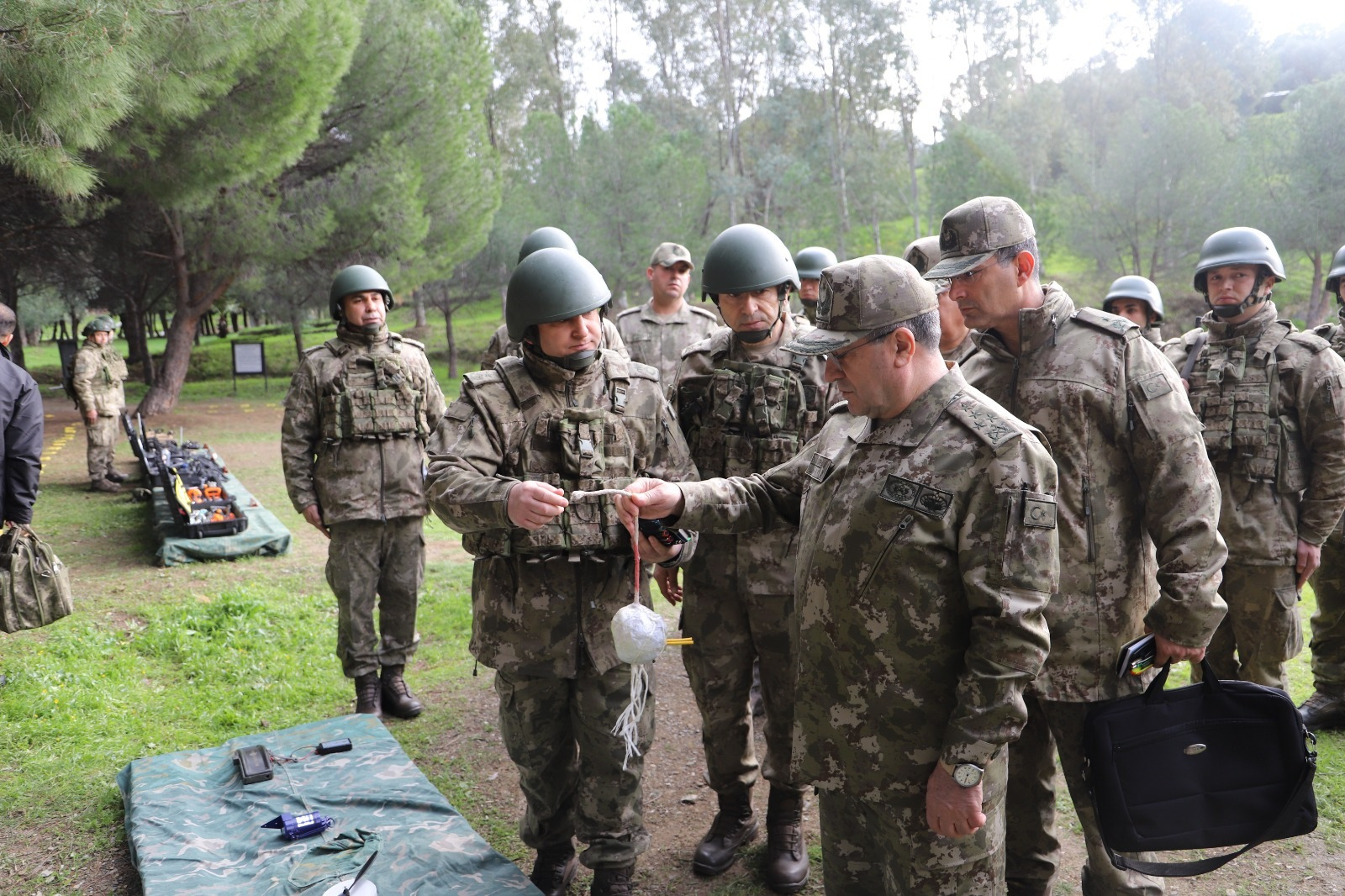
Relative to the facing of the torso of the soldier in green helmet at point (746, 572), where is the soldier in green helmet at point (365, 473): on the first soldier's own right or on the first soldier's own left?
on the first soldier's own right

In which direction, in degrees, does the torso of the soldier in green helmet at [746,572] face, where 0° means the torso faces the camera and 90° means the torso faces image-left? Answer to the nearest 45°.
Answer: approximately 0°

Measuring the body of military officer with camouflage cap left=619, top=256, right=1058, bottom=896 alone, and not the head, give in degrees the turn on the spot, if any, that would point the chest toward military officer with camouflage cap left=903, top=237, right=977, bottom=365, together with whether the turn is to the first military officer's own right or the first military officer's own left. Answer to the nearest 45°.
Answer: approximately 135° to the first military officer's own right

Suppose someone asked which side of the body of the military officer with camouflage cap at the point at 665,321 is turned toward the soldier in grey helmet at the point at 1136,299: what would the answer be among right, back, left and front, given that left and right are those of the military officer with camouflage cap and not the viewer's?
left

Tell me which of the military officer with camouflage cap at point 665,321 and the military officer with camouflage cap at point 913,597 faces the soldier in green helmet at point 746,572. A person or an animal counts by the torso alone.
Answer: the military officer with camouflage cap at point 665,321

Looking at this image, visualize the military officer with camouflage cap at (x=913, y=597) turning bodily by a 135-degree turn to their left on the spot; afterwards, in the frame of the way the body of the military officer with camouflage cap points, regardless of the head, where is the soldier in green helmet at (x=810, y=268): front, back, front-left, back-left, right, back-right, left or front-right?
left
